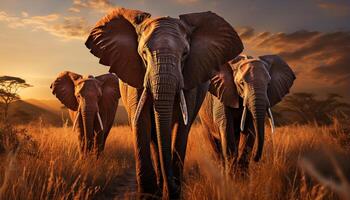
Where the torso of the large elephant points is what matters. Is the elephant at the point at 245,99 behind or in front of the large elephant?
behind

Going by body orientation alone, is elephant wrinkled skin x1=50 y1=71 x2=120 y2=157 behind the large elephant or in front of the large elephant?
behind

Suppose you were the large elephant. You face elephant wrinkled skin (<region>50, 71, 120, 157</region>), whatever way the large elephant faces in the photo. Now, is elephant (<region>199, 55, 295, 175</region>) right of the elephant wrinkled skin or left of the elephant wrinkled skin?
right

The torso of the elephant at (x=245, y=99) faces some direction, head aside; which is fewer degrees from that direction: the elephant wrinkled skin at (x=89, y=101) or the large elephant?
the large elephant

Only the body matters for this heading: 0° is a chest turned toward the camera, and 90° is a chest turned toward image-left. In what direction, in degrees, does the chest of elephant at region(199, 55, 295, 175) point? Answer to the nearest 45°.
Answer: approximately 315°

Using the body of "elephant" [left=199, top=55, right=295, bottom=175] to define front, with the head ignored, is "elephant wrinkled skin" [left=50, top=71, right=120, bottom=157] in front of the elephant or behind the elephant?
behind

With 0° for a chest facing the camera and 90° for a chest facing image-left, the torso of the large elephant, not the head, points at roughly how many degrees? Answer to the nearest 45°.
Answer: approximately 0°
